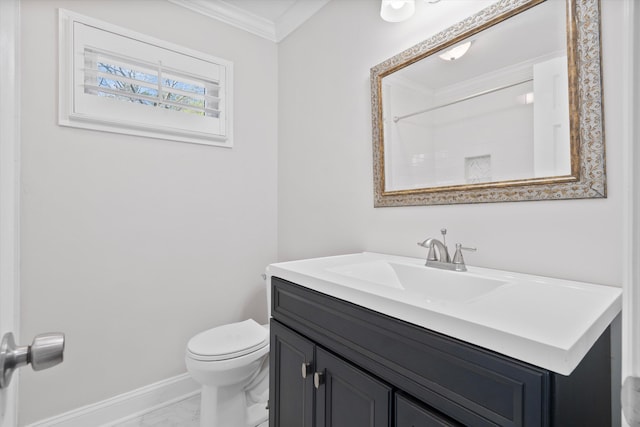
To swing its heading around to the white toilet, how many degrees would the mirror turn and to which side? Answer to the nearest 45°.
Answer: approximately 45° to its right

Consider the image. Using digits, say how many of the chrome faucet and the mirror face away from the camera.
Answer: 0

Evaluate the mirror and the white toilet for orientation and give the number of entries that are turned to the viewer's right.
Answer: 0

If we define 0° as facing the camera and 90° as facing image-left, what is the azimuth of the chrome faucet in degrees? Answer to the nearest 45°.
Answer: approximately 45°

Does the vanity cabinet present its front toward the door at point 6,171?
yes

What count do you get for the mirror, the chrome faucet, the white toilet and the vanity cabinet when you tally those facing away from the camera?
0

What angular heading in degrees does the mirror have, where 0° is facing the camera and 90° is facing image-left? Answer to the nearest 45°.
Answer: approximately 45°

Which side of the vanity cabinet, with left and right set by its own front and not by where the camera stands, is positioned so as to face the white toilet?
right

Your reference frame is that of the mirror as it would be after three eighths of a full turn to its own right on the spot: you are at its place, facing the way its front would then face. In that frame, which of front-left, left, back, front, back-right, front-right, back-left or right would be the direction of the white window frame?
left

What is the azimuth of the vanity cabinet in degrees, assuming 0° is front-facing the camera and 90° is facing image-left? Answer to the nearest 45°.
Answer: approximately 45°
